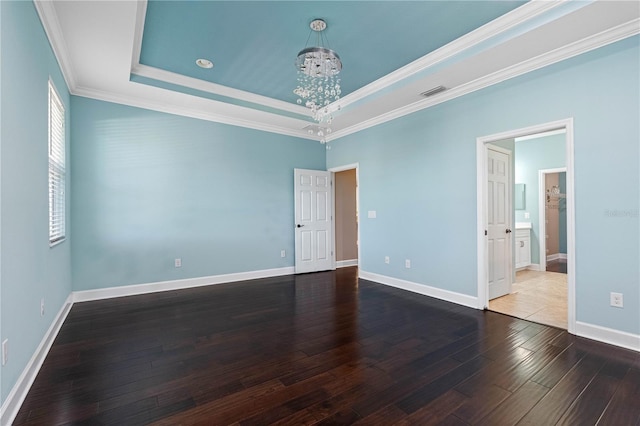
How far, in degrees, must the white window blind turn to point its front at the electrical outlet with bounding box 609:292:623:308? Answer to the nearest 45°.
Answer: approximately 45° to its right

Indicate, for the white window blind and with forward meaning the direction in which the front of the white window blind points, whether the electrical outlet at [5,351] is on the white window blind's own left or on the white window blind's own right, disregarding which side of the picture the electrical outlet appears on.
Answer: on the white window blind's own right

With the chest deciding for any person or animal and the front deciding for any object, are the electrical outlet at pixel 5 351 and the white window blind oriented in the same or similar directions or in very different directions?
same or similar directions

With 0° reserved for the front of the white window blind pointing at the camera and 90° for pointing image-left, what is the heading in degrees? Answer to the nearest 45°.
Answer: approximately 270°

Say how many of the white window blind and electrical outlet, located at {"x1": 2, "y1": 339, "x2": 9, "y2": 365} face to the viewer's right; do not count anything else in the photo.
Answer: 2

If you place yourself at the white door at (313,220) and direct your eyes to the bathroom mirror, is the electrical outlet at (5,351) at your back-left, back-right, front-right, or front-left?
back-right

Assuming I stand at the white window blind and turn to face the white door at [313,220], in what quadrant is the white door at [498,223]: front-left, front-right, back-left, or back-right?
front-right

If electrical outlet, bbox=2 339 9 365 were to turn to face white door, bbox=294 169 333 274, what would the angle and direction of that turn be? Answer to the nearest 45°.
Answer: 0° — it already faces it

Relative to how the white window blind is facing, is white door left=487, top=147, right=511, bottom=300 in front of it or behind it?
in front

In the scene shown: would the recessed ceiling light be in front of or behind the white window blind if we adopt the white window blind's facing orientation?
in front

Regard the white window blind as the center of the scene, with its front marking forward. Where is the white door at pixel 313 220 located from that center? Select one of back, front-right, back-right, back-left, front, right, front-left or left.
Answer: front

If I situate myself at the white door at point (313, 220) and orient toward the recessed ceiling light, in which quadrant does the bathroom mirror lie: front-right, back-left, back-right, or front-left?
back-left

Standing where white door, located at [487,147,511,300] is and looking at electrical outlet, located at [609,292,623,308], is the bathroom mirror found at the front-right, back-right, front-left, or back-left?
back-left

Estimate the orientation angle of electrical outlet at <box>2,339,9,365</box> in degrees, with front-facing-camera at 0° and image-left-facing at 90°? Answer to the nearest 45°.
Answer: approximately 270°
